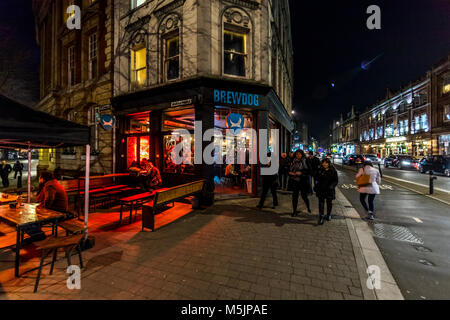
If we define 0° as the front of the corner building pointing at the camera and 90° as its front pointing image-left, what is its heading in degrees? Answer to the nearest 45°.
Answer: approximately 0°

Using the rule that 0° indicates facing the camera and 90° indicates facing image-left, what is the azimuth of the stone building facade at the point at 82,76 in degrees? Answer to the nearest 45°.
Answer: approximately 45°

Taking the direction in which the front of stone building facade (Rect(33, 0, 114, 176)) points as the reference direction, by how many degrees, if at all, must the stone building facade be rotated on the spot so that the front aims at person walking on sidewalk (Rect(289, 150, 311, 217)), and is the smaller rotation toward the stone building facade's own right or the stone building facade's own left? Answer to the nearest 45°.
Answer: approximately 90° to the stone building facade's own left

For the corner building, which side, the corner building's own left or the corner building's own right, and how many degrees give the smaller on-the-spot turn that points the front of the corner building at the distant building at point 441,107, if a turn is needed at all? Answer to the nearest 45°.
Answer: approximately 135° to the corner building's own left
